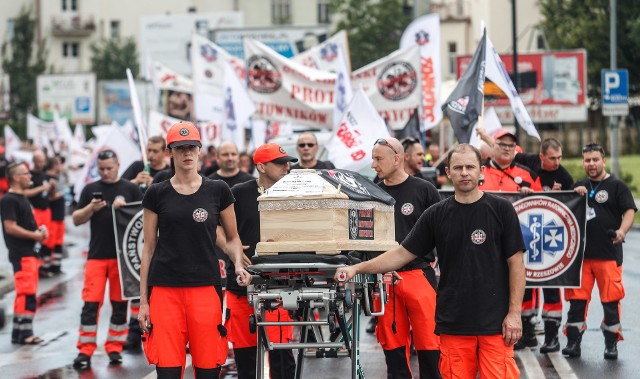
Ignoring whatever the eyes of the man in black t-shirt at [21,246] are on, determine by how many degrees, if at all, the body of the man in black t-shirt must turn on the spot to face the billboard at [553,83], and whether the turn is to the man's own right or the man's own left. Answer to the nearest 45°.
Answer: approximately 45° to the man's own left

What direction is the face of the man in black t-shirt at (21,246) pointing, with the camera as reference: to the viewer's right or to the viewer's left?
to the viewer's right

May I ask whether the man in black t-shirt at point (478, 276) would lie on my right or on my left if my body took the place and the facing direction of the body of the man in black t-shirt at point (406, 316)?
on my left

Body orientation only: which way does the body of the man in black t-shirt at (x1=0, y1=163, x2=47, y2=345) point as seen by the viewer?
to the viewer's right

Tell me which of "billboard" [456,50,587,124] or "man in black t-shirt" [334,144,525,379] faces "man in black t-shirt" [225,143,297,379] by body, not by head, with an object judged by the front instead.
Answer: the billboard

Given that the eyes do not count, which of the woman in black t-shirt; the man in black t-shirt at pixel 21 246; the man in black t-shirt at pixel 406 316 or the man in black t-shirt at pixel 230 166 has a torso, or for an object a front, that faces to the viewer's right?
the man in black t-shirt at pixel 21 246

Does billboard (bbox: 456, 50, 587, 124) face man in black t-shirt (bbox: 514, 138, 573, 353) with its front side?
yes

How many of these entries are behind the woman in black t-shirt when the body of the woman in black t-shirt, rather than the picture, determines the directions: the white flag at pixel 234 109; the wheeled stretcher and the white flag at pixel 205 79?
2
